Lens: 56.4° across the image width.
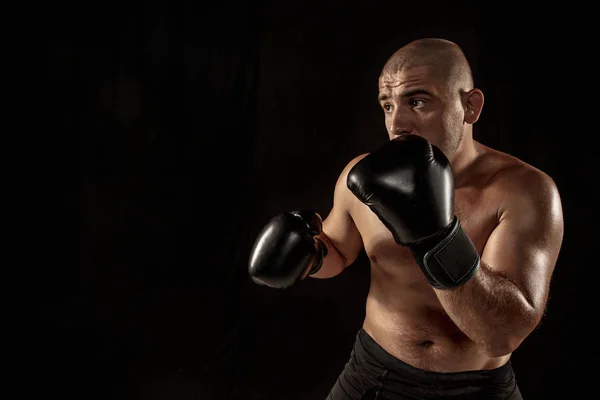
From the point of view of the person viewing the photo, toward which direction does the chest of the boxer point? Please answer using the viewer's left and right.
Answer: facing the viewer and to the left of the viewer

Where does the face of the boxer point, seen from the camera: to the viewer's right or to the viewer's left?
to the viewer's left
